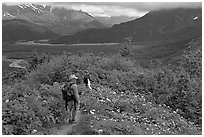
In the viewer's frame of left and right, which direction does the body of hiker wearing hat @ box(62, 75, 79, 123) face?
facing away from the viewer and to the right of the viewer
